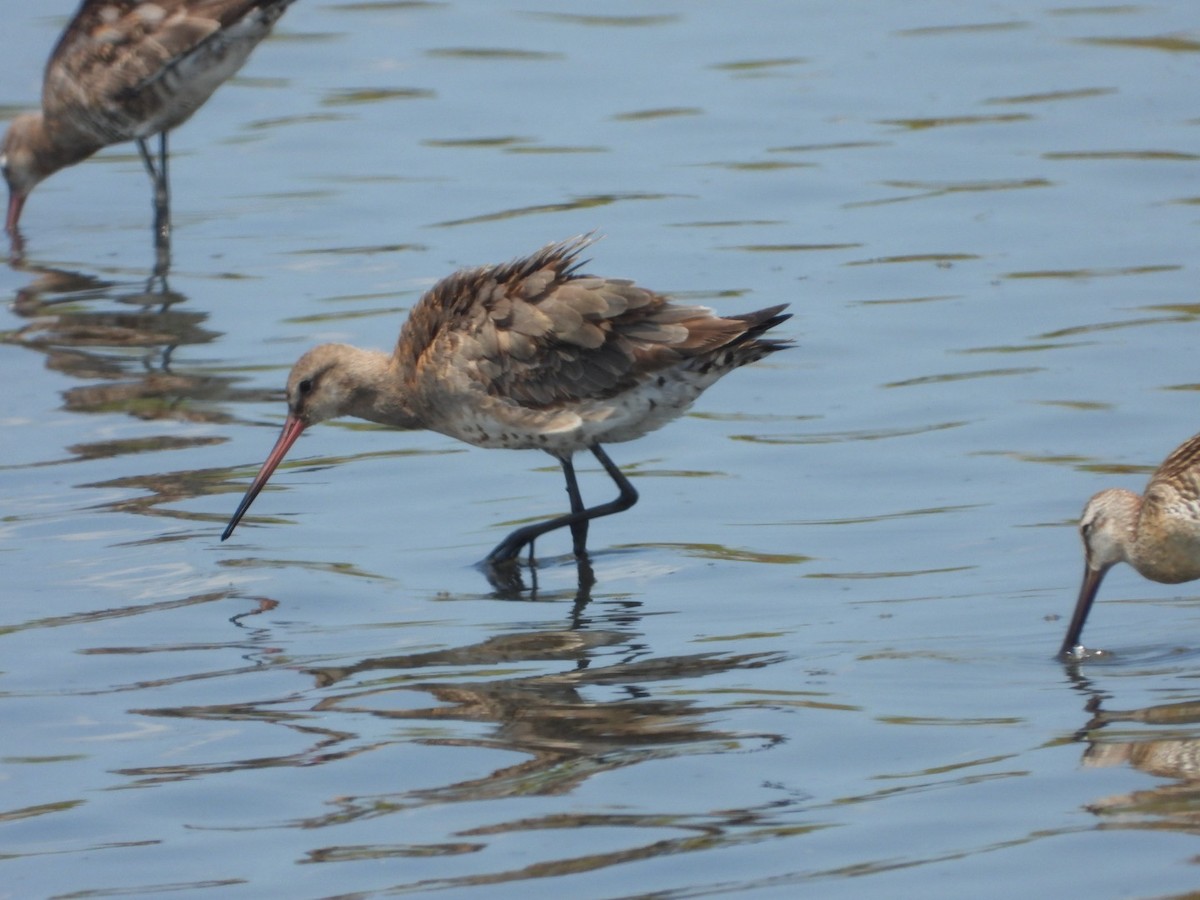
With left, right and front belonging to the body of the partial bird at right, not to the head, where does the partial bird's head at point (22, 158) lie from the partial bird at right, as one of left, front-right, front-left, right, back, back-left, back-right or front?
front-right

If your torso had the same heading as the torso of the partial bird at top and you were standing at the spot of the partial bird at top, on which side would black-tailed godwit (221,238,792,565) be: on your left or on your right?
on your left

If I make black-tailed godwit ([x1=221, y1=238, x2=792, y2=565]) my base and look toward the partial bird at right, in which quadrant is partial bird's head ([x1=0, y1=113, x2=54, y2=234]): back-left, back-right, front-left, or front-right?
back-left

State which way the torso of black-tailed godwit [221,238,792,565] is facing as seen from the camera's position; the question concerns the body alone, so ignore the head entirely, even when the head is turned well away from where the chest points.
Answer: to the viewer's left

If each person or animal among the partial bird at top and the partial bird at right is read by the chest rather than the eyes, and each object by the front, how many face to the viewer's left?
2

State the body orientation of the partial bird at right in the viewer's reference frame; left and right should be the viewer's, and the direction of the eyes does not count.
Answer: facing to the left of the viewer

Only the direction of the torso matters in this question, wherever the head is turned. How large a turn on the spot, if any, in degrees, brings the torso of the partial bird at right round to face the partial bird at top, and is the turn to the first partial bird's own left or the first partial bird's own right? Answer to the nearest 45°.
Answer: approximately 45° to the first partial bird's own right

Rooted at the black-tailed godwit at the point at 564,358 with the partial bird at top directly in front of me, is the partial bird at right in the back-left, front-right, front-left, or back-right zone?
back-right

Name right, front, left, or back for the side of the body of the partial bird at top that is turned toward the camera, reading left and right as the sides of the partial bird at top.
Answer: left
